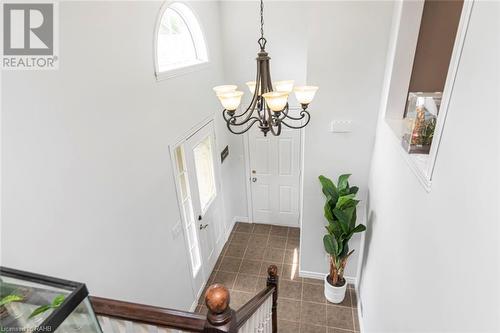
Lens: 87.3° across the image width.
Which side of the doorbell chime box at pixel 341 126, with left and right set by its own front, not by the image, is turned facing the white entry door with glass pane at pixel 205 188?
right

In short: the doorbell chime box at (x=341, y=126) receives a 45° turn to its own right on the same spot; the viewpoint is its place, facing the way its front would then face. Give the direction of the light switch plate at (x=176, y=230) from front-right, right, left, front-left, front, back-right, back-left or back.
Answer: front

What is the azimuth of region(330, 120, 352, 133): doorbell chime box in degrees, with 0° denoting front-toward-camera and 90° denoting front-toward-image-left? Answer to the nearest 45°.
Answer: approximately 0°

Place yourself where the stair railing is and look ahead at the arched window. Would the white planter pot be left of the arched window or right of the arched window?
right

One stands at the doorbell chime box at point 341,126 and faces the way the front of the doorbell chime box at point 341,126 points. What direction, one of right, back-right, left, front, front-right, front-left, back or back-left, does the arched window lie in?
right

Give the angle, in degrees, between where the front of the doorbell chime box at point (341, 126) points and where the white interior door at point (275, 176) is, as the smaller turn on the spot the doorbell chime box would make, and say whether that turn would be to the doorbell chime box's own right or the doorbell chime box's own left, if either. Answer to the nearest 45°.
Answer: approximately 135° to the doorbell chime box's own right

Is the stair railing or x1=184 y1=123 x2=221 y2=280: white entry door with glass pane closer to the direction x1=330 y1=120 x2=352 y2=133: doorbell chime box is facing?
the stair railing
